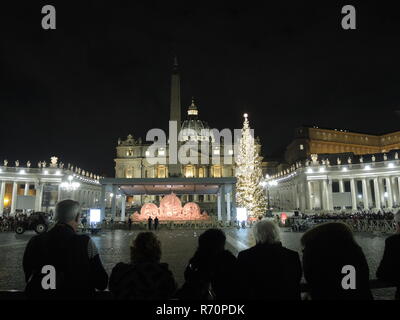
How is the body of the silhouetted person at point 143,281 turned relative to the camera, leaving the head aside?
away from the camera

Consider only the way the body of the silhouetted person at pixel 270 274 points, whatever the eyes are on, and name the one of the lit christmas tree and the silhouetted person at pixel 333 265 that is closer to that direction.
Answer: the lit christmas tree

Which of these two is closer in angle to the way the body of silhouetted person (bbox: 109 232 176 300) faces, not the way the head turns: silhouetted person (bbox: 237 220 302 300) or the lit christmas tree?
the lit christmas tree

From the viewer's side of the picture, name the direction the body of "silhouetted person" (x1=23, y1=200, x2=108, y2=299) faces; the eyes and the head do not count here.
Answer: away from the camera

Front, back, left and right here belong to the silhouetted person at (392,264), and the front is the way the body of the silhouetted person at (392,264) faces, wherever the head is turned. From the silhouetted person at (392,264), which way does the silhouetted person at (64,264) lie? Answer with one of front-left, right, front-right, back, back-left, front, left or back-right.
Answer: back-left

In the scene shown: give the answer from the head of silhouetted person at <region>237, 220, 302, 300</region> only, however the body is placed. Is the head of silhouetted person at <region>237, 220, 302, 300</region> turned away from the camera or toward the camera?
away from the camera

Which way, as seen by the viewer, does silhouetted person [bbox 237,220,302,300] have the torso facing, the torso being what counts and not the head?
away from the camera

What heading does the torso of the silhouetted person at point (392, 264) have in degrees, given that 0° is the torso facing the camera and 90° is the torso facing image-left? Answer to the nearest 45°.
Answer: approximately 180°

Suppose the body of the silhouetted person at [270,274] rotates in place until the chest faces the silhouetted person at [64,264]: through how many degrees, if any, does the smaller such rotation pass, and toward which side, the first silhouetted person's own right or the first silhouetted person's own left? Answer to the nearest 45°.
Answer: approximately 90° to the first silhouetted person's own left
